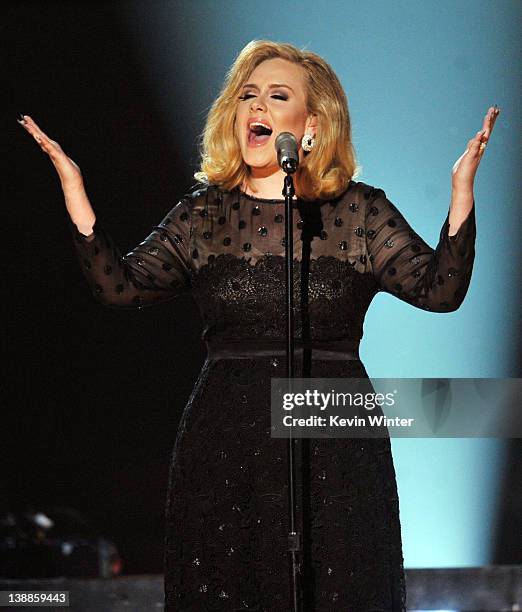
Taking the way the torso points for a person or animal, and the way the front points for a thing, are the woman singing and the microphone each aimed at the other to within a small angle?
yes

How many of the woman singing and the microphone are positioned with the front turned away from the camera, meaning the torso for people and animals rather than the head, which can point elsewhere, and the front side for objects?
1

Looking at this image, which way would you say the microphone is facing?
away from the camera

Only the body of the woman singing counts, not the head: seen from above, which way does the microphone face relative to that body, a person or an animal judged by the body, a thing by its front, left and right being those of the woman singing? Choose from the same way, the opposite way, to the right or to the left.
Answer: the opposite way

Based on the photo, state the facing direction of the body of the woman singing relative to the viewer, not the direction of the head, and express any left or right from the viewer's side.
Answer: facing the viewer
